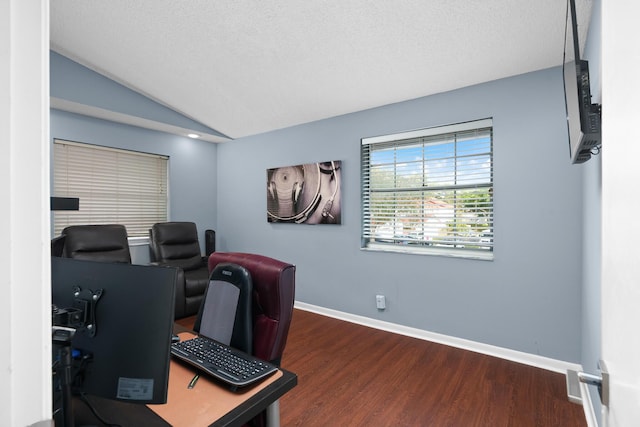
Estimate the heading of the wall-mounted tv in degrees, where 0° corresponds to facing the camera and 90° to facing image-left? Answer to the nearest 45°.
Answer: approximately 90°

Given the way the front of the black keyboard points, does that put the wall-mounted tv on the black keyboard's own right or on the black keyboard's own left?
on the black keyboard's own right

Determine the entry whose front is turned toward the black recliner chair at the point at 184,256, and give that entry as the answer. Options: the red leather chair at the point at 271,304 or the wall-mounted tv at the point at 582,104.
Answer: the wall-mounted tv

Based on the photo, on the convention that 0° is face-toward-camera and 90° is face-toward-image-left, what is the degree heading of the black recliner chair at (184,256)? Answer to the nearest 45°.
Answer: approximately 315°

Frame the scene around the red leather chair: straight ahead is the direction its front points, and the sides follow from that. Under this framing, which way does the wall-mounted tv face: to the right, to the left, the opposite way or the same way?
to the right

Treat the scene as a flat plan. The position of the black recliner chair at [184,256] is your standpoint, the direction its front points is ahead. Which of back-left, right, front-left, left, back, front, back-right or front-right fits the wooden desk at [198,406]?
front-right

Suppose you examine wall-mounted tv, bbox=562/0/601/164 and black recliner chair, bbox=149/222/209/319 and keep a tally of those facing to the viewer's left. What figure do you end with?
1

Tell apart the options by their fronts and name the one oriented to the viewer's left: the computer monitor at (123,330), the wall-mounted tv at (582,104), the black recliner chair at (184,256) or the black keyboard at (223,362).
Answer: the wall-mounted tv

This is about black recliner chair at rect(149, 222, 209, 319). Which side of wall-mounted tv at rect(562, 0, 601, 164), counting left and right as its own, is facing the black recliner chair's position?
front

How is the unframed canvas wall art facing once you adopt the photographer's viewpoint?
facing the viewer and to the left of the viewer

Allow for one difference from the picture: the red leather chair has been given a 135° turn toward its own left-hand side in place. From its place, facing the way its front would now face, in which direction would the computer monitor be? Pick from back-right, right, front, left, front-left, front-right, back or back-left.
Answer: back-right

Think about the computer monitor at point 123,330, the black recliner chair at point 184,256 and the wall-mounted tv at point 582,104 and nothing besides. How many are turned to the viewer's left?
1

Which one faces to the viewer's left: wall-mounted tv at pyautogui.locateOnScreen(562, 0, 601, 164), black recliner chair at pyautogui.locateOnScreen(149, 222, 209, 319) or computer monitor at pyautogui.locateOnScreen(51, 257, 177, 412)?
the wall-mounted tv

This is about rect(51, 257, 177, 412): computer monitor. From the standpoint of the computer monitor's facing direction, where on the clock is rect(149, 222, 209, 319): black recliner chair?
The black recliner chair is roughly at 11 o'clock from the computer monitor.
